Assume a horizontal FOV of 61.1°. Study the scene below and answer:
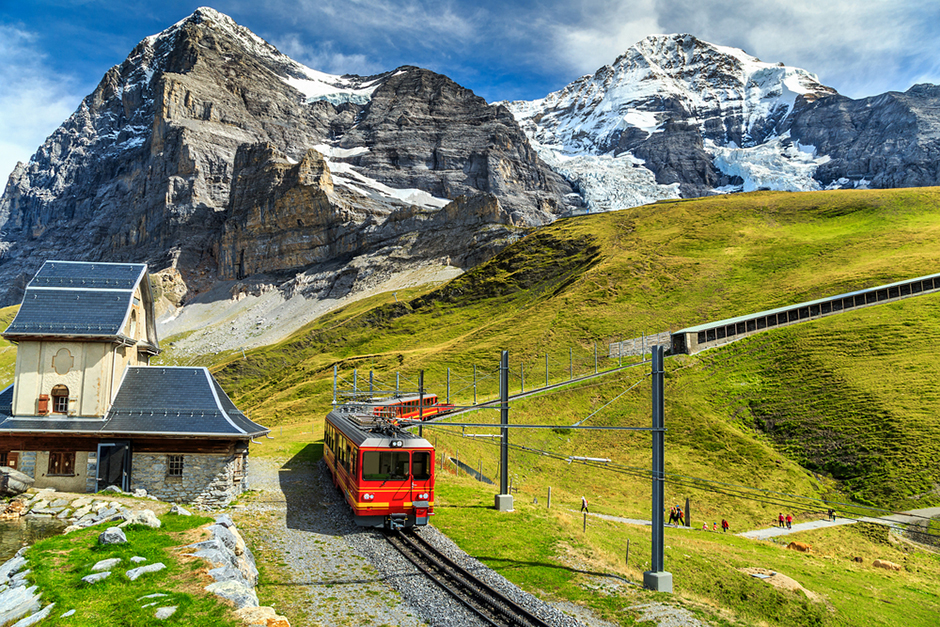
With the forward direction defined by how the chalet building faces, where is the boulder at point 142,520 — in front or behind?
in front

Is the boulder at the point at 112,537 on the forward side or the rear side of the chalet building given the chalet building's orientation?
on the forward side

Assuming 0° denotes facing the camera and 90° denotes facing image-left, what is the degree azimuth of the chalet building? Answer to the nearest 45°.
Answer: approximately 0°

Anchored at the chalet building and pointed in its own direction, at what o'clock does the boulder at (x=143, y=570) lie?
The boulder is roughly at 12 o'clock from the chalet building.

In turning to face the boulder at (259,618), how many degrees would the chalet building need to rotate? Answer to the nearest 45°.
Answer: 0° — it already faces it

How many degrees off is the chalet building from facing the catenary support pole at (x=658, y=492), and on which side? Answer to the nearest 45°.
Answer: approximately 45° to its left

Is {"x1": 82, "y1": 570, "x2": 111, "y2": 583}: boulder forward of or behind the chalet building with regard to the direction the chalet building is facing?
forward

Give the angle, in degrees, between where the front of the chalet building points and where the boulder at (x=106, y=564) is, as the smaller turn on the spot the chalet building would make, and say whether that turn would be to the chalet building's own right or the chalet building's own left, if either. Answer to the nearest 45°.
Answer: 0° — it already faces it

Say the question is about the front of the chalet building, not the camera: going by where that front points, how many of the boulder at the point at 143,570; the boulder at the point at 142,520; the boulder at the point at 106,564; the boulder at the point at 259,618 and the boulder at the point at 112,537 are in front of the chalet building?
5

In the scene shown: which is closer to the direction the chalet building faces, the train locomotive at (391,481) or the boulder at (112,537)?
the boulder
